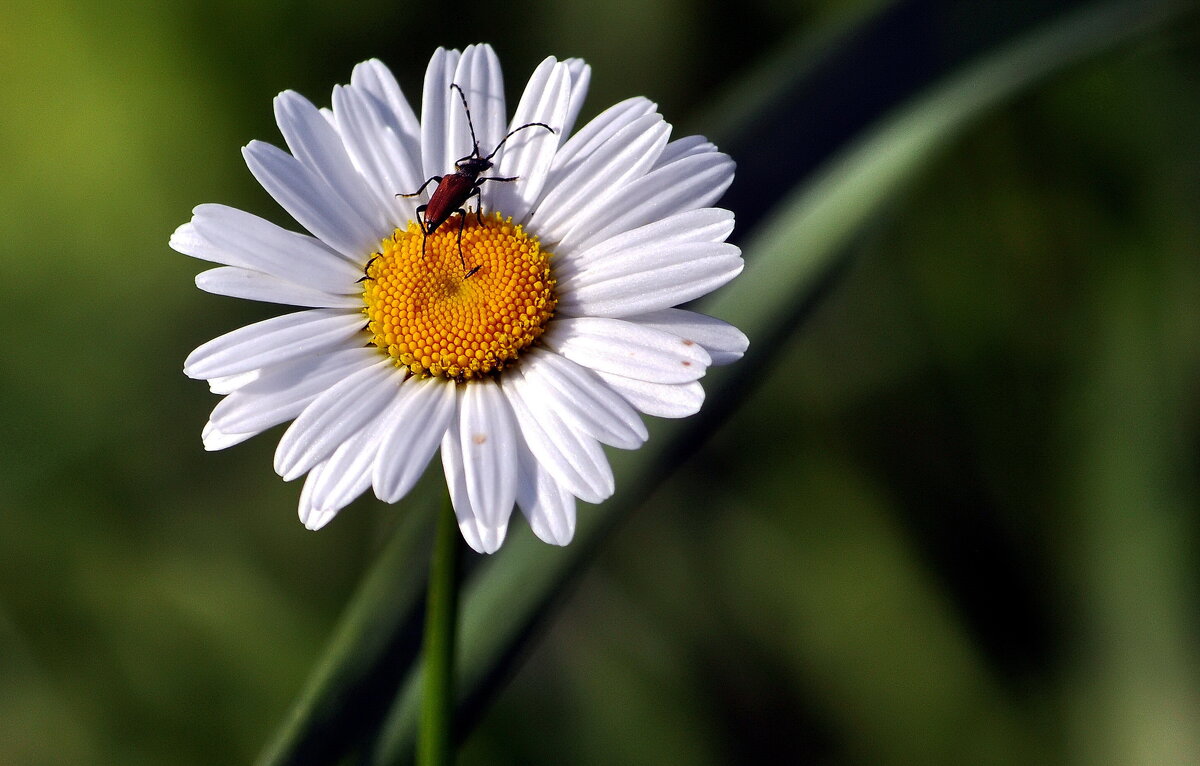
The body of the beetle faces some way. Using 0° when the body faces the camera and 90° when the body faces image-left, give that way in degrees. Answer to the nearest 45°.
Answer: approximately 225°
